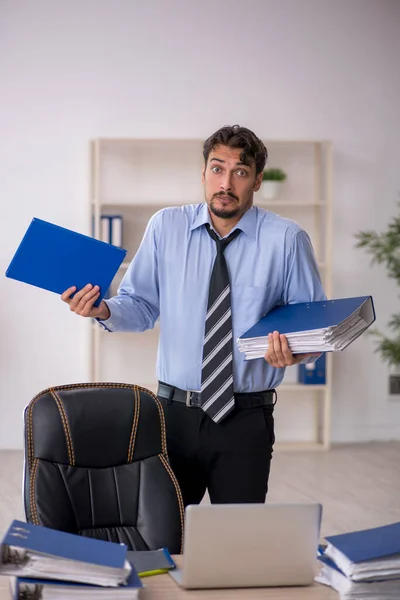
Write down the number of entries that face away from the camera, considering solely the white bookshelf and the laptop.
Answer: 1

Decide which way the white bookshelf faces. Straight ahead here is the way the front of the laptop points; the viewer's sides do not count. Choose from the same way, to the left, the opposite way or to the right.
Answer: the opposite way

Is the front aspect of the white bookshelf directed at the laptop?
yes

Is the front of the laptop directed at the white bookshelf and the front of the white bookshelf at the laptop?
yes

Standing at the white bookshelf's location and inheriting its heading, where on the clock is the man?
The man is roughly at 12 o'clock from the white bookshelf.

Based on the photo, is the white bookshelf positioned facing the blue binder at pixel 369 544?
yes

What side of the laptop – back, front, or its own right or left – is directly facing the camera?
back
